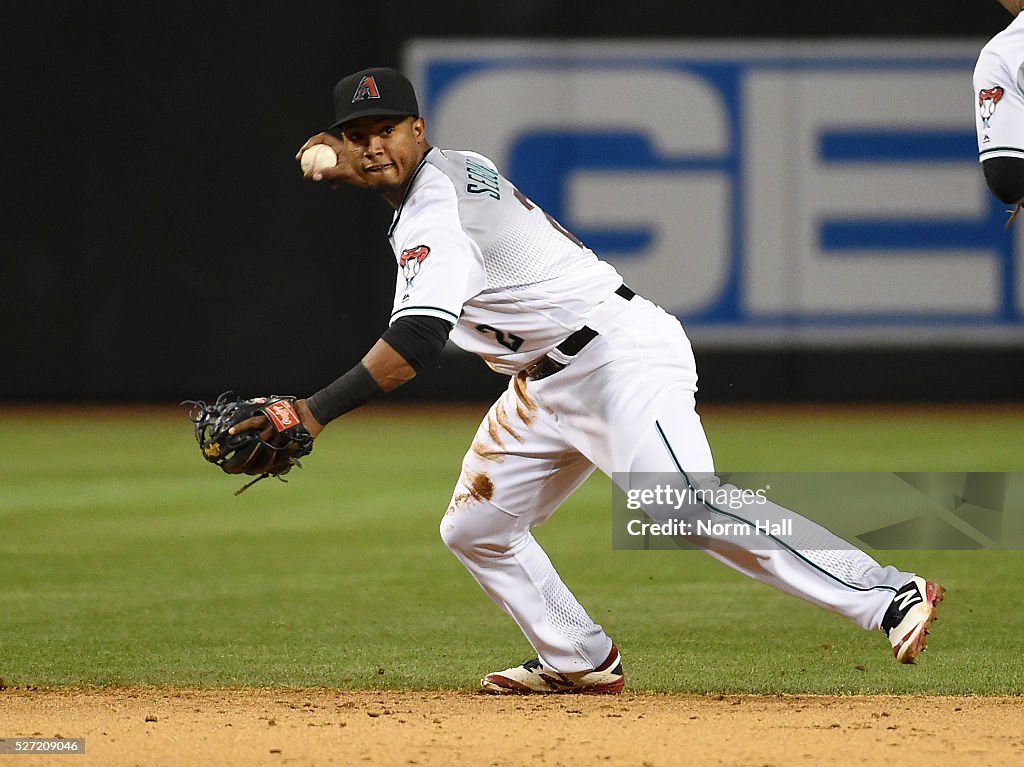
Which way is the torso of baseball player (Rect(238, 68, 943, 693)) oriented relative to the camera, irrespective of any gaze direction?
to the viewer's left

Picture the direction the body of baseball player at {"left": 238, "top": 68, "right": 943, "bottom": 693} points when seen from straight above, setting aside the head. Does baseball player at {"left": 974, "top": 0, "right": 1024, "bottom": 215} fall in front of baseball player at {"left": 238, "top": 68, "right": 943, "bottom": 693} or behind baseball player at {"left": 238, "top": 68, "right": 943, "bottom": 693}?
behind

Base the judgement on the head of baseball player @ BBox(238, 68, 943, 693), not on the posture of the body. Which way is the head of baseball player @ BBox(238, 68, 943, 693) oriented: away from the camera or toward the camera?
toward the camera
